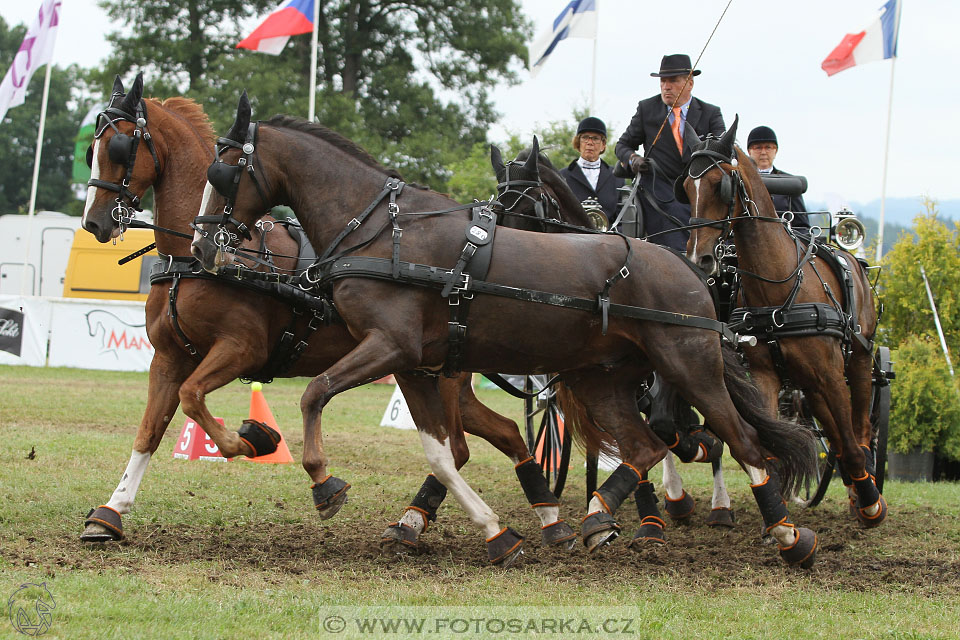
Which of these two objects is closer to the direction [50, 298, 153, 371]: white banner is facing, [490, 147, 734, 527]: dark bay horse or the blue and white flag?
the dark bay horse

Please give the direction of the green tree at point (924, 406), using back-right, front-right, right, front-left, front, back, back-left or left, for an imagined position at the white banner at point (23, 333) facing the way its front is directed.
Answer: front-left

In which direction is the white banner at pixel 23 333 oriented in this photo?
toward the camera

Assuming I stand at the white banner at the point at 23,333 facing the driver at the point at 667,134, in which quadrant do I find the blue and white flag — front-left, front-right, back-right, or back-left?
front-left

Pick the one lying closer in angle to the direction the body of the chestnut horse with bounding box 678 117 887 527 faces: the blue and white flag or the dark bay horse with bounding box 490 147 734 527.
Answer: the dark bay horse

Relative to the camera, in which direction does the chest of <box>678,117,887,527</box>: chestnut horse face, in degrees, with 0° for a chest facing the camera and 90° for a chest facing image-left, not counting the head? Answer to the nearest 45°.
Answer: approximately 45°

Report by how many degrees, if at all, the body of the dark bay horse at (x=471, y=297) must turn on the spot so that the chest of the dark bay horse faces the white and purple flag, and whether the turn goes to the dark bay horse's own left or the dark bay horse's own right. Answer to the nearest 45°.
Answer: approximately 45° to the dark bay horse's own right

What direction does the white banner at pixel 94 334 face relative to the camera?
toward the camera

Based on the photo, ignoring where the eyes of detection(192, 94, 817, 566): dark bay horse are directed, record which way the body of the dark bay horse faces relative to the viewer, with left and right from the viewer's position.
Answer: facing to the left of the viewer

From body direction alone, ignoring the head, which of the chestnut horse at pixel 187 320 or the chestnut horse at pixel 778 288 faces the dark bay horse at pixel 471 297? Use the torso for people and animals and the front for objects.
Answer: the chestnut horse at pixel 778 288

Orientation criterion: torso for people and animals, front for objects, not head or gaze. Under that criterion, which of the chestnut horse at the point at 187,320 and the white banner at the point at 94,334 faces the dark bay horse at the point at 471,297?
the white banner

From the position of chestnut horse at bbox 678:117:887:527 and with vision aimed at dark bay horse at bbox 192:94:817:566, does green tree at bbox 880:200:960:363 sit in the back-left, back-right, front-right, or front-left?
back-right

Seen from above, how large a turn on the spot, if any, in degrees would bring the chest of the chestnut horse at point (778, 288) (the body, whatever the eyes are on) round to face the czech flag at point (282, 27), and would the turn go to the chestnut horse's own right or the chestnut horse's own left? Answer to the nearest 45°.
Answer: approximately 90° to the chestnut horse's own right

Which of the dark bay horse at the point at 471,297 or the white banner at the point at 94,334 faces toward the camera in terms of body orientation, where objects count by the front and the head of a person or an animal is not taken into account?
the white banner

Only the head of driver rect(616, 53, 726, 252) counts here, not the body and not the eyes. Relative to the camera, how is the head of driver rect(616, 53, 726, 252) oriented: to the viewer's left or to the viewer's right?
to the viewer's left

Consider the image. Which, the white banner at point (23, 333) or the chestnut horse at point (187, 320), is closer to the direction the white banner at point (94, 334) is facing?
the chestnut horse

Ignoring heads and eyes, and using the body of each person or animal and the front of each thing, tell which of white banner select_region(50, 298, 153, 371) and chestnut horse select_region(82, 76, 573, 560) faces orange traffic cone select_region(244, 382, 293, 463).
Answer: the white banner

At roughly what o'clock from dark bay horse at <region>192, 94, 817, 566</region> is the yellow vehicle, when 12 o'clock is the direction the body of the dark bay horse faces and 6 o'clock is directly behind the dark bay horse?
The yellow vehicle is roughly at 2 o'clock from the dark bay horse.
